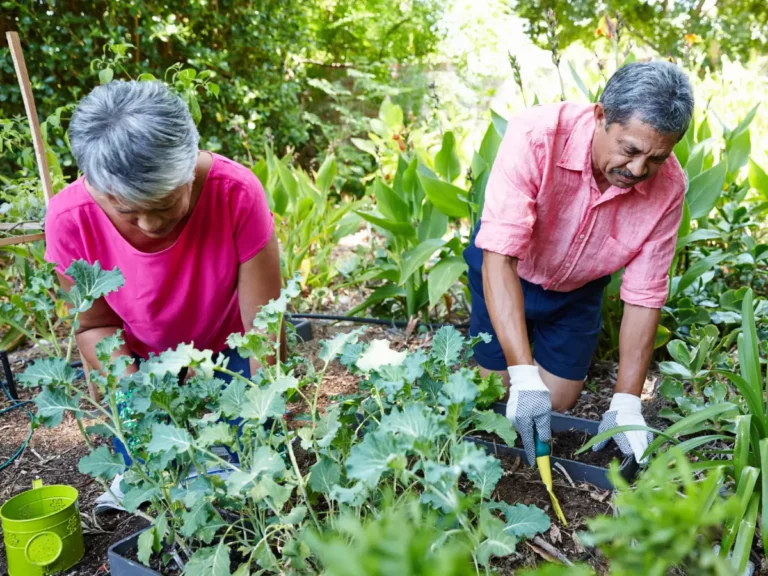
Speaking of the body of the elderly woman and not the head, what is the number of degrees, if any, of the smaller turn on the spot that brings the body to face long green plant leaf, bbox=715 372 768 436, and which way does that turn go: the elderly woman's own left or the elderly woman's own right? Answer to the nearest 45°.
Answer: approximately 45° to the elderly woman's own left

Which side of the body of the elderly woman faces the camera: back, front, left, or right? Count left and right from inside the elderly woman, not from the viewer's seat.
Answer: front

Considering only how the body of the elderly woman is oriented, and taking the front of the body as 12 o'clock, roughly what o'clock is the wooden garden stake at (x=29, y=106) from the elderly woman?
The wooden garden stake is roughly at 5 o'clock from the elderly woman.

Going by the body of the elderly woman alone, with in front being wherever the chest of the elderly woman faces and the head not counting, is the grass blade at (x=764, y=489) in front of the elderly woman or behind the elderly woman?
in front

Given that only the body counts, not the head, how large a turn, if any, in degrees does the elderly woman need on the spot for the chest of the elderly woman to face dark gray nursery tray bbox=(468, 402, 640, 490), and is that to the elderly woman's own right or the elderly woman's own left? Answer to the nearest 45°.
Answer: approximately 45° to the elderly woman's own left

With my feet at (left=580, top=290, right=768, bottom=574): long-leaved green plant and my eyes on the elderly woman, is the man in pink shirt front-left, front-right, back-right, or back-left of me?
front-right

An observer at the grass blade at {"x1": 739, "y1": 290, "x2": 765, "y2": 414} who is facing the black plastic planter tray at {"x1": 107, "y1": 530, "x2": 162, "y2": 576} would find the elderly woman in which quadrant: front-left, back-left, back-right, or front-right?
front-right

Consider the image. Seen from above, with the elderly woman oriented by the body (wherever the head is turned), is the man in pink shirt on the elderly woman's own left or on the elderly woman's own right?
on the elderly woman's own left

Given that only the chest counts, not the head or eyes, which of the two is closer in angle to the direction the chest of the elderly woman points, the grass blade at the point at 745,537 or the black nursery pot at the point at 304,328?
the grass blade

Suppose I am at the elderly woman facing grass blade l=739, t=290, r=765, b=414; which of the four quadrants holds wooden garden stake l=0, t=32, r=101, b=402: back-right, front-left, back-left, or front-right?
back-left

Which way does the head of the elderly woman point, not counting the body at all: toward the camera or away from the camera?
toward the camera

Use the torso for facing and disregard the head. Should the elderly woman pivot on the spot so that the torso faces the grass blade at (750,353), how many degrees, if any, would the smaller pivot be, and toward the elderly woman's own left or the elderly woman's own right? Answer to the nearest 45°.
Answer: approximately 45° to the elderly woman's own left

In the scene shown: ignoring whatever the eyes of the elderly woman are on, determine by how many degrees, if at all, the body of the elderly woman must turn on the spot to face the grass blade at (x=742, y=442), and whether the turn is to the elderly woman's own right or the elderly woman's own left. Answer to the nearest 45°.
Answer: approximately 45° to the elderly woman's own left

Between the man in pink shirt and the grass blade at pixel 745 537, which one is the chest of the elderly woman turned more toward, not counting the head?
the grass blade

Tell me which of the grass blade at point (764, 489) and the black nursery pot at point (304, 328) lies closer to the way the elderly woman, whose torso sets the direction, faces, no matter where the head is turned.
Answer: the grass blade
